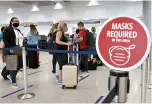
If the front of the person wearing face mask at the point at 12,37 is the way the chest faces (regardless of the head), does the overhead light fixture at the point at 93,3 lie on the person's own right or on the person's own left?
on the person's own left

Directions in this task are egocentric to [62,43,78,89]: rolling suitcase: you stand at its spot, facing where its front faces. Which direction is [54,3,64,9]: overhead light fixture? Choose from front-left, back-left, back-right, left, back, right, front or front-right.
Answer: back

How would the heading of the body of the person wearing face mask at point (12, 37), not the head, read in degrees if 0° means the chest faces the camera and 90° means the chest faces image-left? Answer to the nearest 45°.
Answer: approximately 315°

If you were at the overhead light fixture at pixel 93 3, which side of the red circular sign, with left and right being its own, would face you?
back

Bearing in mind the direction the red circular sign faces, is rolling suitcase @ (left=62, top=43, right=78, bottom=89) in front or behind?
behind

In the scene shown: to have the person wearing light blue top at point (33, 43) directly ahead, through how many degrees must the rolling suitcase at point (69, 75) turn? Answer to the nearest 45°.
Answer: approximately 135° to its right

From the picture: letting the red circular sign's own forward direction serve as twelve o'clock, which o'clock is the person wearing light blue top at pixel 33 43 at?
The person wearing light blue top is roughly at 5 o'clock from the red circular sign.

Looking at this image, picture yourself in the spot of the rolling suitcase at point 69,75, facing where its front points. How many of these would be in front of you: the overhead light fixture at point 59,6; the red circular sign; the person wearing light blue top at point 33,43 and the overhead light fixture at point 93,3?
1

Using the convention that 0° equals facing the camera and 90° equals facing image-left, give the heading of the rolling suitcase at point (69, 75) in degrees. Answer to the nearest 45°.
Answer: approximately 0°
